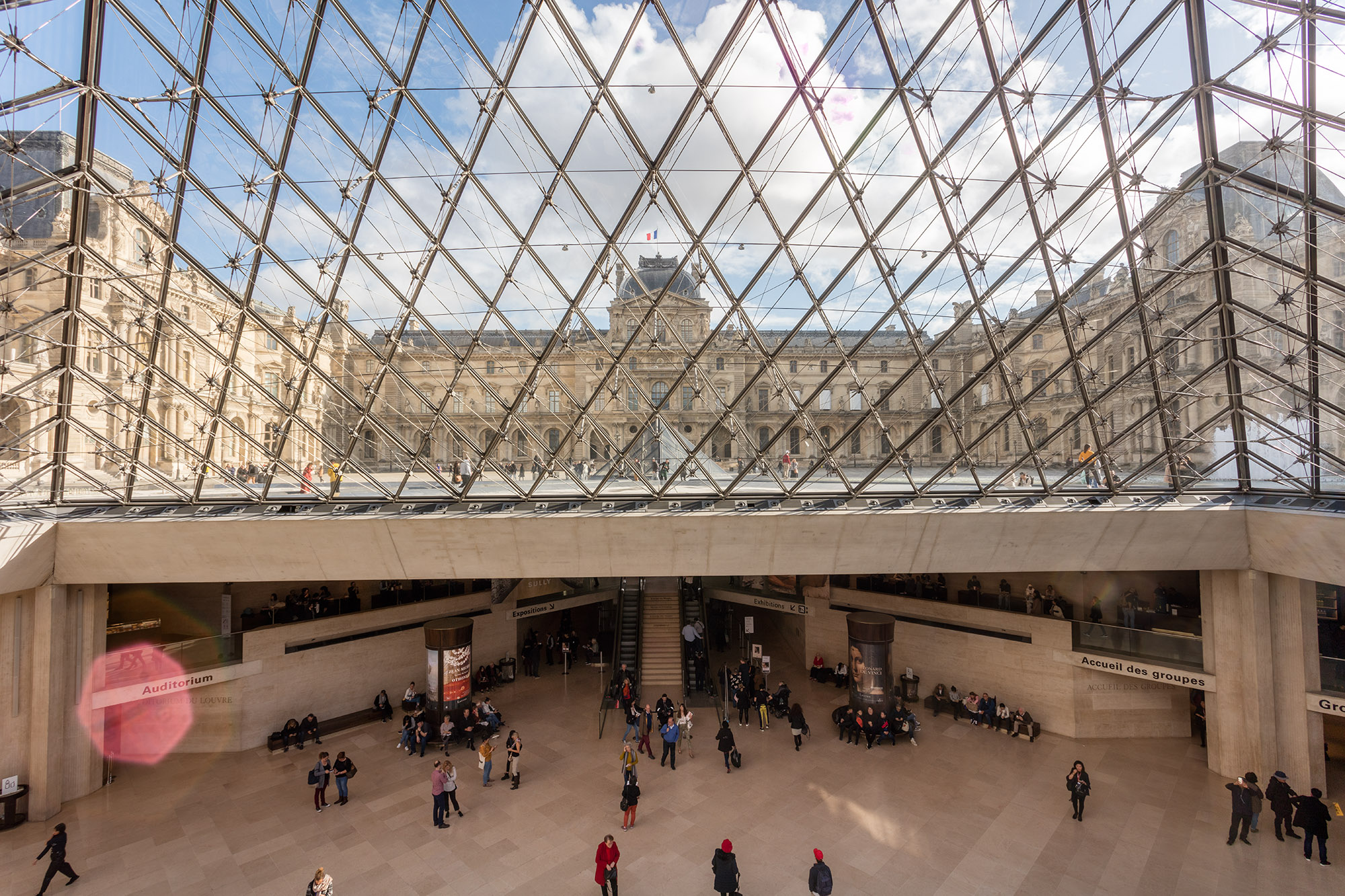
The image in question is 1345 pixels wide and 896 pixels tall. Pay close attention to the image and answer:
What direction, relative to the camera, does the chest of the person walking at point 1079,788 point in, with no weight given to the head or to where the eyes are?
toward the camera

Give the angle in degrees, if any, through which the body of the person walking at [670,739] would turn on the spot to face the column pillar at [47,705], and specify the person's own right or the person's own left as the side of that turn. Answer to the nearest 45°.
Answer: approximately 90° to the person's own right

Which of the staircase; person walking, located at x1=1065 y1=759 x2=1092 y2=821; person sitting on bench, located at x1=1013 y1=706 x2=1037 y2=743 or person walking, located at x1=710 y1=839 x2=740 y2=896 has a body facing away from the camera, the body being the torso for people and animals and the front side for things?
person walking, located at x1=710 y1=839 x2=740 y2=896

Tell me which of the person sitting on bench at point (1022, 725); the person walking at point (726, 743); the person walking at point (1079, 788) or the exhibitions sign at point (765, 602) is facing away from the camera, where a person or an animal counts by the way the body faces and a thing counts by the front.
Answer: the person walking at point (726, 743)

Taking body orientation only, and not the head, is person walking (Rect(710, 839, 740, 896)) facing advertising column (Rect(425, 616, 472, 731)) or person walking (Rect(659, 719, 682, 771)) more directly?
the person walking

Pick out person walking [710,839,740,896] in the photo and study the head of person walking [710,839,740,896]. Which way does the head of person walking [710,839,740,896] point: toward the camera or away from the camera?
away from the camera

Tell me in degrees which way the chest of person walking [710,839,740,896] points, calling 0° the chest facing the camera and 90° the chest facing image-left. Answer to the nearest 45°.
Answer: approximately 180°

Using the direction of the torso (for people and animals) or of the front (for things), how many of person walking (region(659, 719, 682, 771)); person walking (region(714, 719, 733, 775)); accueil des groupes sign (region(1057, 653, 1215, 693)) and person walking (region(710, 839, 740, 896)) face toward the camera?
2

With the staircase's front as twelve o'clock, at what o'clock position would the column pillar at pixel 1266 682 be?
The column pillar is roughly at 10 o'clock from the staircase.

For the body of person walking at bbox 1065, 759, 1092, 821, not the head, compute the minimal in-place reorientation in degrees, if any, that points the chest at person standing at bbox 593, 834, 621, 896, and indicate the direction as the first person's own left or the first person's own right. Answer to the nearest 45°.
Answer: approximately 45° to the first person's own right

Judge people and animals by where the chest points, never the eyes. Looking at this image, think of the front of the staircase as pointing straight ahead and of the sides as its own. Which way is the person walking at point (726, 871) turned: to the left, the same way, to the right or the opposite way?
the opposite way

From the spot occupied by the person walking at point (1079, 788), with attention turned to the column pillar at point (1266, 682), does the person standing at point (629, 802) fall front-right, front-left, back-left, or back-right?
back-left

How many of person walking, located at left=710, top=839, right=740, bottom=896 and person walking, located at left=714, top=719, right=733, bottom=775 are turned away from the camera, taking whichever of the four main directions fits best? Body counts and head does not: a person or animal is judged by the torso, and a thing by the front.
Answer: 2

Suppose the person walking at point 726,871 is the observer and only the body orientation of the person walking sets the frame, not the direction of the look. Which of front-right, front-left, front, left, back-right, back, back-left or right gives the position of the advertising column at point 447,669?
front-left
